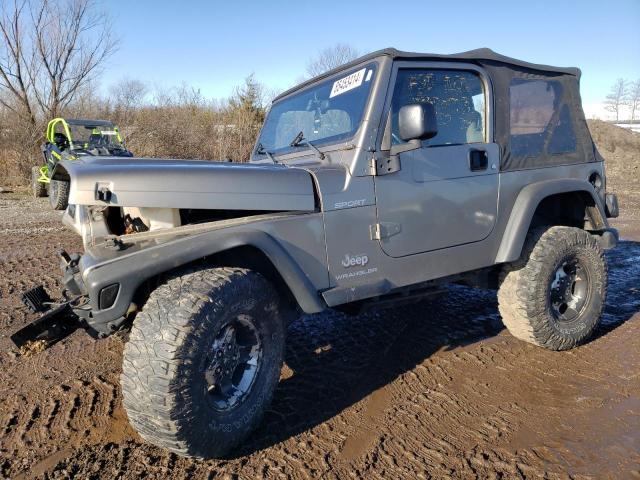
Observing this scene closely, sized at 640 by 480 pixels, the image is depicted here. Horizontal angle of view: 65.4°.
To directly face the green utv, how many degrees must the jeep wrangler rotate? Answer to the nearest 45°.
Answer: approximately 90° to its right

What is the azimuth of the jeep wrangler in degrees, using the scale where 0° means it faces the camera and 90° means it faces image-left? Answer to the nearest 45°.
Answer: approximately 45°
